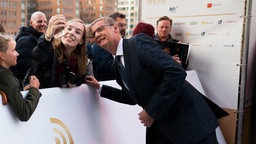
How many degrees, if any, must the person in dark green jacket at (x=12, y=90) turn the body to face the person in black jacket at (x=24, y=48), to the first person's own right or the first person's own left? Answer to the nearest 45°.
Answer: approximately 90° to the first person's own left

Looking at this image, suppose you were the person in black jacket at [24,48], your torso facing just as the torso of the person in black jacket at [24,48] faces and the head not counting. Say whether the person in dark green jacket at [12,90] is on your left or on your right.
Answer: on your right

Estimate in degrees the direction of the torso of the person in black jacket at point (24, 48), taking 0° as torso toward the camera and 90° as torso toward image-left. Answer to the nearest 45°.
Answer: approximately 315°

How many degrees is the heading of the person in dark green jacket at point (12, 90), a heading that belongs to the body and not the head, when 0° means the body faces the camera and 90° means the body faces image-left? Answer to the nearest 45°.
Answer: approximately 270°
